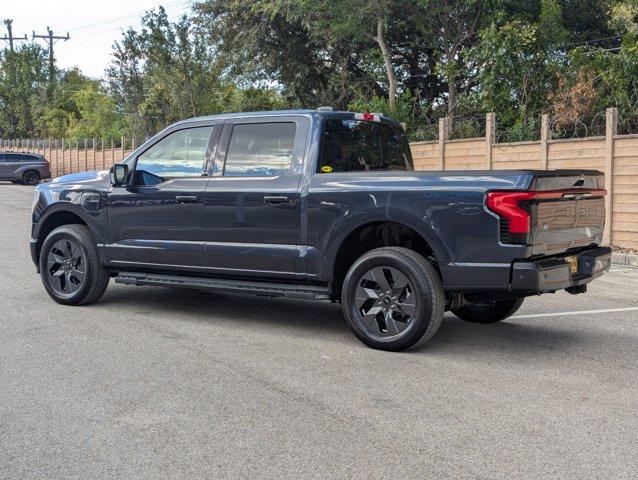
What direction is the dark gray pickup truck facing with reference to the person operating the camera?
facing away from the viewer and to the left of the viewer

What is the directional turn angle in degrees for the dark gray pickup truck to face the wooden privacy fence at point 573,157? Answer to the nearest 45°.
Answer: approximately 90° to its right

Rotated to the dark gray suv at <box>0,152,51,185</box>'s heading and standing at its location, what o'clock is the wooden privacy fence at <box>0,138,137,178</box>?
The wooden privacy fence is roughly at 4 o'clock from the dark gray suv.

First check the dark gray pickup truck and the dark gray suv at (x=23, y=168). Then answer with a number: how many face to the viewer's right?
0

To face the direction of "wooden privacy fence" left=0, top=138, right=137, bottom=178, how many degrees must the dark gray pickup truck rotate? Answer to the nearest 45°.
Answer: approximately 45° to its right

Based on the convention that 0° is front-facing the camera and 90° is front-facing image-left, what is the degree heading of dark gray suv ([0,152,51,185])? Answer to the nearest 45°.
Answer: approximately 90°

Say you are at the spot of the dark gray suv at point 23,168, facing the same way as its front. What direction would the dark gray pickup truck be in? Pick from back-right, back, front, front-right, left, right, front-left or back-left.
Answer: left
